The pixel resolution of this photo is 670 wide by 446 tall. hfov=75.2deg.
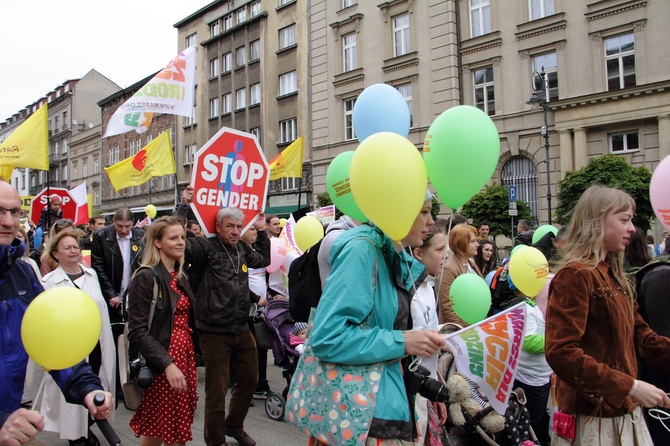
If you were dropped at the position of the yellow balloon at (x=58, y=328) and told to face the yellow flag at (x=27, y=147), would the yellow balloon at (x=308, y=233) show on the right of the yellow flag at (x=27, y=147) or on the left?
right

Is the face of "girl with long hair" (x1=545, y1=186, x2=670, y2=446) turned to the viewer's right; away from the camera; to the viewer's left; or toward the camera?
to the viewer's right

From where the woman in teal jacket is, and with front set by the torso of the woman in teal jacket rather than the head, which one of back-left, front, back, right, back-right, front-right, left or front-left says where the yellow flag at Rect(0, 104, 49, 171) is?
back-left

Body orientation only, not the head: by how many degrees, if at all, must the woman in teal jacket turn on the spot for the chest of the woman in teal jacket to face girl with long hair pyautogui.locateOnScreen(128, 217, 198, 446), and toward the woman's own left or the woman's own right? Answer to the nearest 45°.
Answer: approximately 135° to the woman's own left

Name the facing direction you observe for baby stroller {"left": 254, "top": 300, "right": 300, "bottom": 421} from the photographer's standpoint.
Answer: facing the viewer and to the right of the viewer

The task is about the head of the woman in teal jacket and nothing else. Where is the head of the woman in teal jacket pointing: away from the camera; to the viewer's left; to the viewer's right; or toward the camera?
to the viewer's right

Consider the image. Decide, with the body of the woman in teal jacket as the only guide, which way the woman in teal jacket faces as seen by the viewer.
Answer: to the viewer's right

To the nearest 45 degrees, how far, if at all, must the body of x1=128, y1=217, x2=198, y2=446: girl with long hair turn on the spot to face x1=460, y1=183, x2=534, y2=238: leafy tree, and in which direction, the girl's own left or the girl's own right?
approximately 90° to the girl's own left

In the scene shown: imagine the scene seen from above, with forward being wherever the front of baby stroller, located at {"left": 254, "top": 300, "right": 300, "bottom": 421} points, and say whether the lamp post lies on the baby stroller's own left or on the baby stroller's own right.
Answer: on the baby stroller's own left

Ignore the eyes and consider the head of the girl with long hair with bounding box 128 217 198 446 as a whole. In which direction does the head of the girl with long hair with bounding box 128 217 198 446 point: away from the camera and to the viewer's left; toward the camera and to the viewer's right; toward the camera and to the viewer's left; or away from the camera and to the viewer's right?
toward the camera and to the viewer's right
